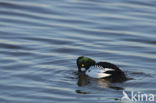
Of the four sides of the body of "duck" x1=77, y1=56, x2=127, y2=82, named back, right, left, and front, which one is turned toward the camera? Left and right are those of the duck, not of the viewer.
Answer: left
